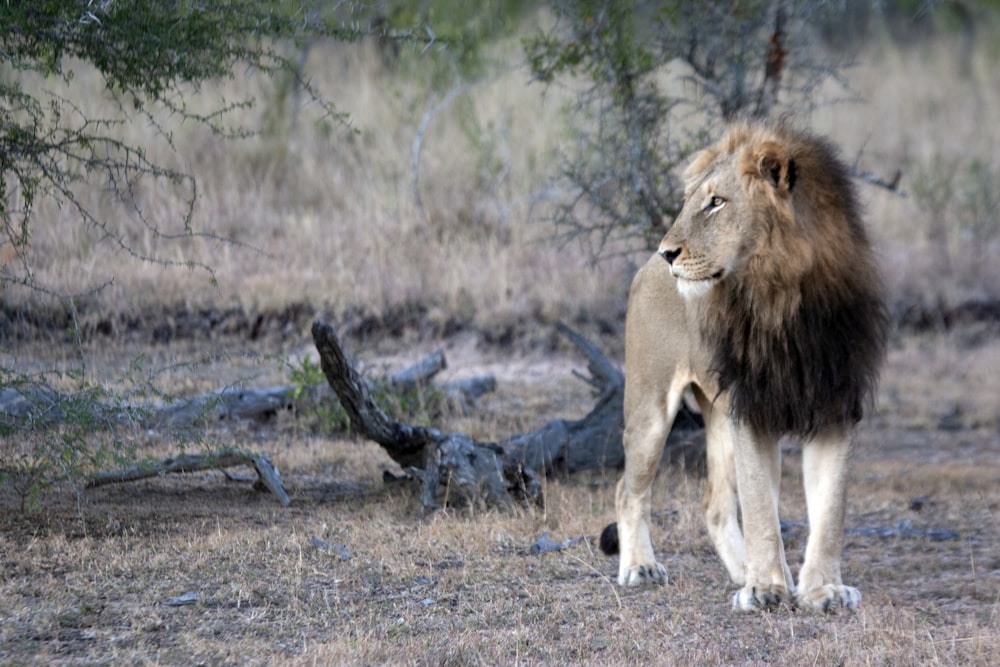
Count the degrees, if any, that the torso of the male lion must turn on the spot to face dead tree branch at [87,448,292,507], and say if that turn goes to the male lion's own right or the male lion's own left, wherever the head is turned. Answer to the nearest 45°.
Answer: approximately 135° to the male lion's own right

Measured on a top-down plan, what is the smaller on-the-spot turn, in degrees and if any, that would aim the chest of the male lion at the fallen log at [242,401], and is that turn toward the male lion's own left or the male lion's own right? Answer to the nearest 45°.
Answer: approximately 180°

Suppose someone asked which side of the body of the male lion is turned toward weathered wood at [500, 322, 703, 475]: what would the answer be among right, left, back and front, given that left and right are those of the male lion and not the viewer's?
back

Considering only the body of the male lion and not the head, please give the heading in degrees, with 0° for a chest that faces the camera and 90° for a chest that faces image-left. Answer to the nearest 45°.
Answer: approximately 315°

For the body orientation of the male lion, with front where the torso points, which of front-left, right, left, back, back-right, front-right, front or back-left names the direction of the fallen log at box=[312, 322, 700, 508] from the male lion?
back
